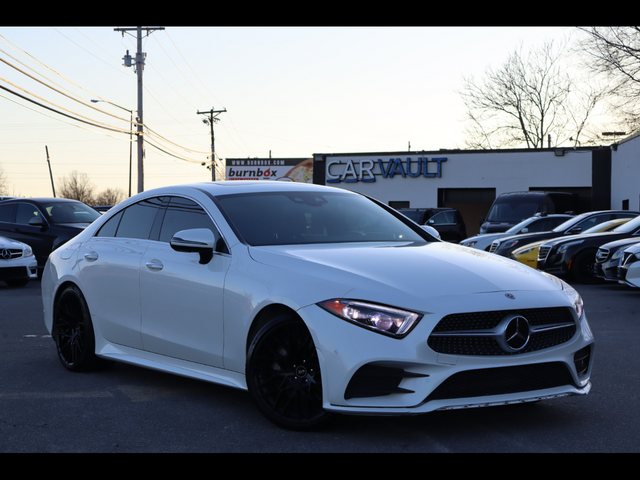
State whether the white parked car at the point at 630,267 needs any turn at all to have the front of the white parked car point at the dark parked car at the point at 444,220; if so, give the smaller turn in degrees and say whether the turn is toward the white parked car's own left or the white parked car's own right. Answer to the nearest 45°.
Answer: approximately 90° to the white parked car's own right

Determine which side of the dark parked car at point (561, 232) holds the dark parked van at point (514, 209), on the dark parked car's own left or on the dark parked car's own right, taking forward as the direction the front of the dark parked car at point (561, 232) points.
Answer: on the dark parked car's own right

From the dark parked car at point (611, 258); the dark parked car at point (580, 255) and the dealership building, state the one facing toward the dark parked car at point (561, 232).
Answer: the dealership building

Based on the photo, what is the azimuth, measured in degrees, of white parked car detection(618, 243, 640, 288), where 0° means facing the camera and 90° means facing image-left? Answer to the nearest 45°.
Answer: approximately 45°

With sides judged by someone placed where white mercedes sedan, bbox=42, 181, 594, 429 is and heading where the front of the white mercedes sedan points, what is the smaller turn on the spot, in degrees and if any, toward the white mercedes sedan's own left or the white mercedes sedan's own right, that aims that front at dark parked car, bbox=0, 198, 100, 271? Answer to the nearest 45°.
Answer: approximately 180°

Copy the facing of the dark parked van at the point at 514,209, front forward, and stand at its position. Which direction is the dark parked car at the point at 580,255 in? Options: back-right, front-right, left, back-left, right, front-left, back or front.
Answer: front-left

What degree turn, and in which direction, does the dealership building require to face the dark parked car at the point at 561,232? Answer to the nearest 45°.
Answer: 0° — it already faces it

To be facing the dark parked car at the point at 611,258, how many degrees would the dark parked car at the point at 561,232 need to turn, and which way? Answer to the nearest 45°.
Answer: approximately 45° to its left

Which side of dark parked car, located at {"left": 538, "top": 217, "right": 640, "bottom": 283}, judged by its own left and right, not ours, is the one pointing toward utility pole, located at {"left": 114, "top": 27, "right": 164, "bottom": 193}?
right

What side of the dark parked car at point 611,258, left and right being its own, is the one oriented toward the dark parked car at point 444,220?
right

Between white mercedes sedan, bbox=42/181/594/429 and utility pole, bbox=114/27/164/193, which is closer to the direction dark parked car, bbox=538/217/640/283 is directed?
the white mercedes sedan

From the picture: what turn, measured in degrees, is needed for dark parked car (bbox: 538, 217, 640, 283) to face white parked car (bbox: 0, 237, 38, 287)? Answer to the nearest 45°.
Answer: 0° — it already faces it
